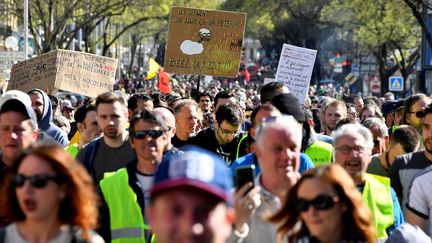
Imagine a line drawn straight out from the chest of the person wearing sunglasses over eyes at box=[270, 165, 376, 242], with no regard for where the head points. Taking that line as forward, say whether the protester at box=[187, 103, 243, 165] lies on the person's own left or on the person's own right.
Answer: on the person's own right

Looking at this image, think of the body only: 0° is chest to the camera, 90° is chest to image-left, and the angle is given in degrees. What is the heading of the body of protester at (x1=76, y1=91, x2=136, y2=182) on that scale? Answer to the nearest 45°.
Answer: approximately 0°

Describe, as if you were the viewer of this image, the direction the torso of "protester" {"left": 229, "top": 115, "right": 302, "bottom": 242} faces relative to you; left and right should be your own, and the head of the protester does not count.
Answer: facing the viewer and to the right of the viewer

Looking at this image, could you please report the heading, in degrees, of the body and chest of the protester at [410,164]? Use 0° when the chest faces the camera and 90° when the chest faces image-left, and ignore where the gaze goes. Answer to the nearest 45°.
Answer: approximately 0°

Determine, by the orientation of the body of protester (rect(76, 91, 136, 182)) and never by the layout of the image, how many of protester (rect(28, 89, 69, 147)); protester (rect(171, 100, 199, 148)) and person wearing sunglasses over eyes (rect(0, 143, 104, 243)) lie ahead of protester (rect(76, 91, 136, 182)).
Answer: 1

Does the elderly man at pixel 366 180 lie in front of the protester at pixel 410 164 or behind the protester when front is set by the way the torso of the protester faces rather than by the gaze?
in front

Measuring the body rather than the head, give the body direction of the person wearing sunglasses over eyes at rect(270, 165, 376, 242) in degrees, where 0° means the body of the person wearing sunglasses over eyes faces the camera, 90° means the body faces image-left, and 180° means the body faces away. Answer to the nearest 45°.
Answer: approximately 45°
